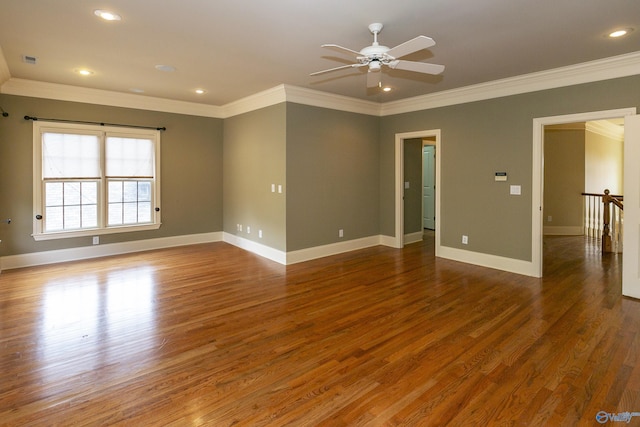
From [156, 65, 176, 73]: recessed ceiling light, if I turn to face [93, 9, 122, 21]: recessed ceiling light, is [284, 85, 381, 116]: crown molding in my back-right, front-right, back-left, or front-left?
back-left

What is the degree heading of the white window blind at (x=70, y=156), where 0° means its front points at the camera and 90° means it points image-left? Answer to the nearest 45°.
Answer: approximately 0°

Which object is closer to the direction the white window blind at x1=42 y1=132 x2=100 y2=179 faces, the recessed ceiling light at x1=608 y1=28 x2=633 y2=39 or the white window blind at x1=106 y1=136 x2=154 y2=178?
the recessed ceiling light

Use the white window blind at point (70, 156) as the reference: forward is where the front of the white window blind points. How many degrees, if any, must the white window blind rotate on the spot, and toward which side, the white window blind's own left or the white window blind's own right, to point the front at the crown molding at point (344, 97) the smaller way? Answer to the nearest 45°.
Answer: approximately 45° to the white window blind's own left

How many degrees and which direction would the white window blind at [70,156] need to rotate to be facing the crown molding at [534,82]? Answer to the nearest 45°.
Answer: approximately 45° to its left
